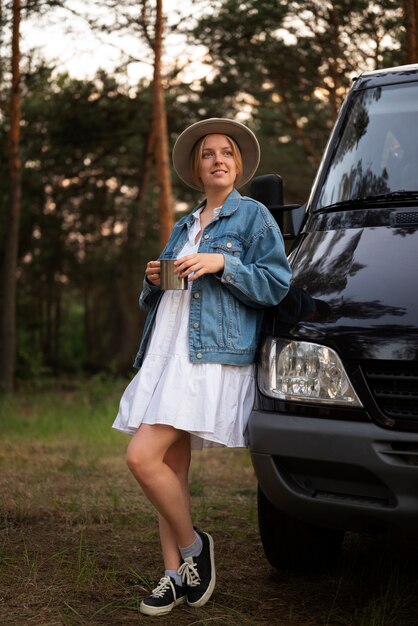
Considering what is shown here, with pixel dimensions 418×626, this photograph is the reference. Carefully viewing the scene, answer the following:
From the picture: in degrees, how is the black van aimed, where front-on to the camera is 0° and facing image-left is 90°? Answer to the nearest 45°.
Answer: approximately 0°

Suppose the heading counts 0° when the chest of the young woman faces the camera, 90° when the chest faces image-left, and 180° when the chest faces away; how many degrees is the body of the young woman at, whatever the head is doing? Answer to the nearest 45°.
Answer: approximately 45°

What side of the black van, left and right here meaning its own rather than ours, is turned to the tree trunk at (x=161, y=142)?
back

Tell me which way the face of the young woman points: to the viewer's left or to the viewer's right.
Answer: to the viewer's right

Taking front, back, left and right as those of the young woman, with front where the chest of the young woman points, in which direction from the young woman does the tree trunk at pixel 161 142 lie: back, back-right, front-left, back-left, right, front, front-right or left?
back-right

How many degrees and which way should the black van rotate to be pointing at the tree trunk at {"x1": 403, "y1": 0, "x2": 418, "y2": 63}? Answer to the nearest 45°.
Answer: approximately 180°

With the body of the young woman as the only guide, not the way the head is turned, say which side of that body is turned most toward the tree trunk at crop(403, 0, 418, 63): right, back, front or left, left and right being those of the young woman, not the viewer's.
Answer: back

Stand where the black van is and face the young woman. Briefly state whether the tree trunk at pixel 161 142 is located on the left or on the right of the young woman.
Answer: right
